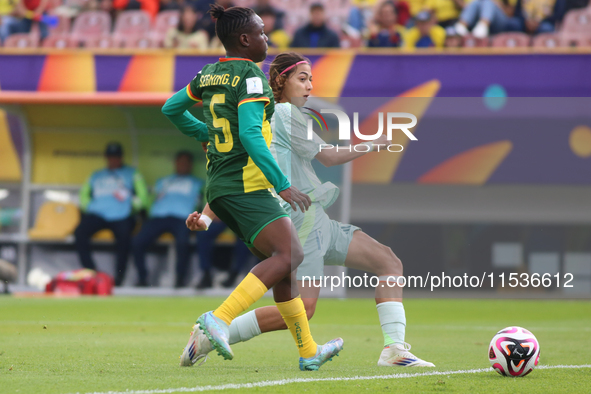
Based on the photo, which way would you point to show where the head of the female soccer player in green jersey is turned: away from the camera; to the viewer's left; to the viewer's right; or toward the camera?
to the viewer's right

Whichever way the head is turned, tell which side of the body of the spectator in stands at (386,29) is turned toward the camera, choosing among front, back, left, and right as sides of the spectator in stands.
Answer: front

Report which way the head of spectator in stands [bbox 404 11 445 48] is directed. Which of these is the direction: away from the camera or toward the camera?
toward the camera

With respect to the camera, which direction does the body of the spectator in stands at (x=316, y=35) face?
toward the camera

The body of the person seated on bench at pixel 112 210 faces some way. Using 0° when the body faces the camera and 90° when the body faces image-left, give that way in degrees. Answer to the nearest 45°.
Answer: approximately 0°

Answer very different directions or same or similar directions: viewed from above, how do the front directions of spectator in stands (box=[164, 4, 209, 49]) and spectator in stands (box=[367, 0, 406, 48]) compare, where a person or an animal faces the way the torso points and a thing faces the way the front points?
same or similar directions

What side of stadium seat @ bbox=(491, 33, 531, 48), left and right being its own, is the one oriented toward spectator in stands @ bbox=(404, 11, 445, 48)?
right

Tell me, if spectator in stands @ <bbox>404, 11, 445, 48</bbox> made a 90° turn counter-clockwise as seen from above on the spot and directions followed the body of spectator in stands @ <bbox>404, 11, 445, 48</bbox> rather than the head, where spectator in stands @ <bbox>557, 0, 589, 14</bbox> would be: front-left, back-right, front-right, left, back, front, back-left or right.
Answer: front

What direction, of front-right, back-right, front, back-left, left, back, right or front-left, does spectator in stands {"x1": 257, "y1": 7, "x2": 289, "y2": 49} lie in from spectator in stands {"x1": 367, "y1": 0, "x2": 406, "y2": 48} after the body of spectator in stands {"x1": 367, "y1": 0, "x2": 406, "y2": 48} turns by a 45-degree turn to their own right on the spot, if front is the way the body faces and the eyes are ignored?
front-right

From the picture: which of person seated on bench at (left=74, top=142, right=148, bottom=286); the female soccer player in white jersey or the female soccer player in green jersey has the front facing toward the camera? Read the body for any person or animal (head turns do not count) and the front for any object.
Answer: the person seated on bench

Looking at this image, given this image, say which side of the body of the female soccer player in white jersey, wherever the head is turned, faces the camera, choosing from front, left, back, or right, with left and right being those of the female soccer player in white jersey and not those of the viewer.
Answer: right

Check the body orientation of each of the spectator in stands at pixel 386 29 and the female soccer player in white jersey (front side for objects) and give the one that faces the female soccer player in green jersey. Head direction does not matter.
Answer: the spectator in stands

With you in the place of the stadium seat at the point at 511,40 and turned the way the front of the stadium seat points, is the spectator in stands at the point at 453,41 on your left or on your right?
on your right

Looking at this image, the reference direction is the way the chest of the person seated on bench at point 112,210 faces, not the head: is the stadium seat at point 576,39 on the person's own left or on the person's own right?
on the person's own left

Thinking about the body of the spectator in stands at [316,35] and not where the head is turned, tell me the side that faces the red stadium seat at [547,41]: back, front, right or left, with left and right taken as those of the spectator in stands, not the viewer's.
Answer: left

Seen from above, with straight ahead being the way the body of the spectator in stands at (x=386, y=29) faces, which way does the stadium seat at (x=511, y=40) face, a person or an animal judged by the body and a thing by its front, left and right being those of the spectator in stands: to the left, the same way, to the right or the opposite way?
the same way

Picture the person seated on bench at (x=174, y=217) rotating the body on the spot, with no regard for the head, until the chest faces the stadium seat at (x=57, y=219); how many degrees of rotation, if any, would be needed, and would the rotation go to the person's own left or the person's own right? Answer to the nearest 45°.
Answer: approximately 135° to the person's own right

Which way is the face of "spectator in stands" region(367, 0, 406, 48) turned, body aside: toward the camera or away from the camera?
toward the camera

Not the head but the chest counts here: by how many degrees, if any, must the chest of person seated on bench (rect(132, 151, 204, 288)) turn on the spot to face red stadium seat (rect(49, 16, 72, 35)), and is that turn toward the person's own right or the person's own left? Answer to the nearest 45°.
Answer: approximately 135° to the person's own right

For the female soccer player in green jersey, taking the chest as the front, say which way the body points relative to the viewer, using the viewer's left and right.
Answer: facing away from the viewer and to the right of the viewer

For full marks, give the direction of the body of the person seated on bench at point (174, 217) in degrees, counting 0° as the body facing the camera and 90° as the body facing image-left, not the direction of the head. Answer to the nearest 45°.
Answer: approximately 0°
